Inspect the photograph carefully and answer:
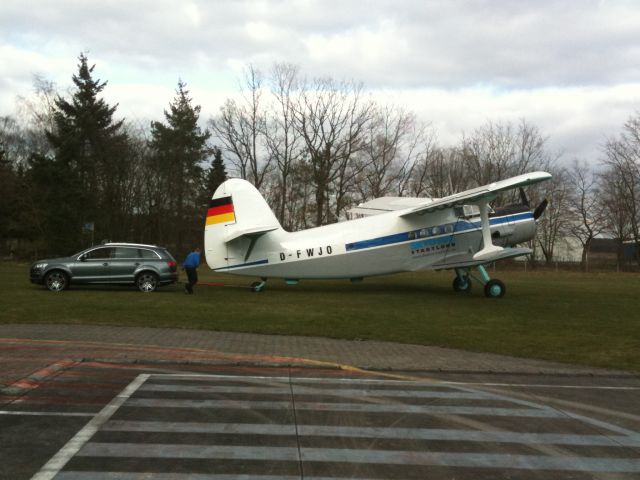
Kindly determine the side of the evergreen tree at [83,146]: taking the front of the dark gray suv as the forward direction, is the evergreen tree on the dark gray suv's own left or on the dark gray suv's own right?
on the dark gray suv's own right

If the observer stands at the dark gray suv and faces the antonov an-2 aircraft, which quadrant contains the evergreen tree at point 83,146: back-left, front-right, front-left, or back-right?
back-left

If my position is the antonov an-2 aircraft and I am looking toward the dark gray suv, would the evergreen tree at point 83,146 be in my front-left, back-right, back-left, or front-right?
front-right

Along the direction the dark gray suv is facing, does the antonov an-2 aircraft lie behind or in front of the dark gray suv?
behind

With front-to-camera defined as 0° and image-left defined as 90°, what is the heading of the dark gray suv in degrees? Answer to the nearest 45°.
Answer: approximately 90°

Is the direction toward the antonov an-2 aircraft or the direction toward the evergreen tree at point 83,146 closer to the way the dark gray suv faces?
the evergreen tree
